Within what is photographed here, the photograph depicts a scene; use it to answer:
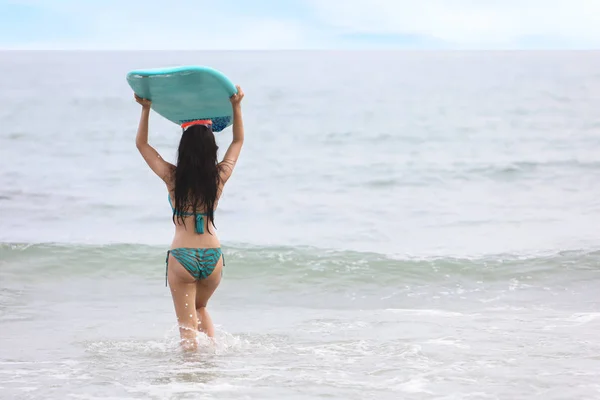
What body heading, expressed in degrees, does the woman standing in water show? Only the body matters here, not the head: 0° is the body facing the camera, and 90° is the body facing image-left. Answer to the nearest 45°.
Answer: approximately 180°

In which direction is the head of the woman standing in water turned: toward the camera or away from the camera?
away from the camera
